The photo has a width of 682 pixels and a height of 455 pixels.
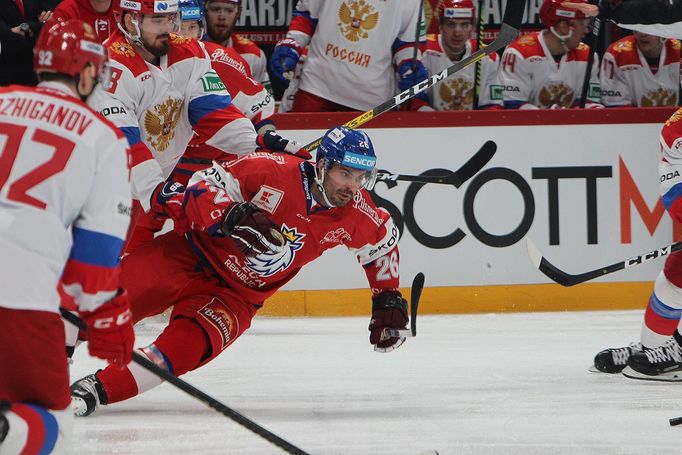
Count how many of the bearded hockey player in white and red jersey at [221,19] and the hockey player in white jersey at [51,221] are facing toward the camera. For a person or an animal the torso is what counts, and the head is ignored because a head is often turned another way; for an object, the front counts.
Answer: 1

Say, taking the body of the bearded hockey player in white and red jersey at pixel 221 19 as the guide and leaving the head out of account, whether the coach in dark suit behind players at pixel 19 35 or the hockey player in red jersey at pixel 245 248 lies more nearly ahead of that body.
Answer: the hockey player in red jersey

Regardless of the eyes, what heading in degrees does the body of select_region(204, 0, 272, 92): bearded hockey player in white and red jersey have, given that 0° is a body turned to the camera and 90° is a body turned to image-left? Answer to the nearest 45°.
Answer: approximately 0°

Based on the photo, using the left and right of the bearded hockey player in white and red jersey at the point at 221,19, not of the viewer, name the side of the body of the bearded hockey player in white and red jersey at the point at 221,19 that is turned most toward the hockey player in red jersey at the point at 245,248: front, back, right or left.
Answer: front

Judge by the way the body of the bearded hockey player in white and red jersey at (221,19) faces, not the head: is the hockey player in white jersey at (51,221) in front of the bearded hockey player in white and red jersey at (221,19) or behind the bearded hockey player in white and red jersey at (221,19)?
in front

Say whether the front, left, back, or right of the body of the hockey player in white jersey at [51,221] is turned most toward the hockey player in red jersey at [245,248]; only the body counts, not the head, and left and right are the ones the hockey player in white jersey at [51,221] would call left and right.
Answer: front
